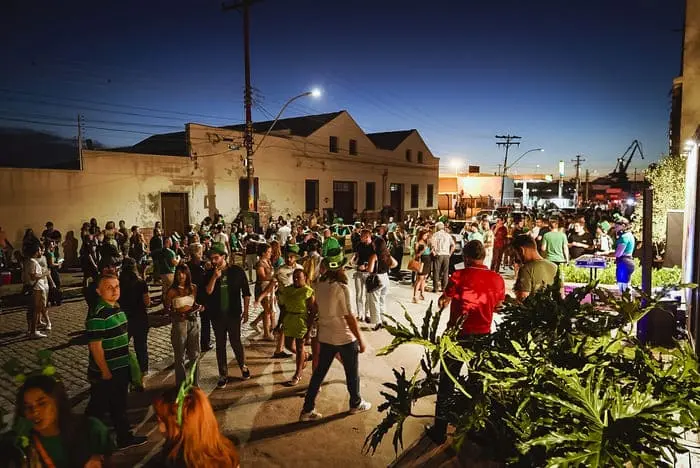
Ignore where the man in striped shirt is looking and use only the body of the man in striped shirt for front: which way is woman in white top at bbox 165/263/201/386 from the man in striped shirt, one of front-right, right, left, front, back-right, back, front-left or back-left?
left

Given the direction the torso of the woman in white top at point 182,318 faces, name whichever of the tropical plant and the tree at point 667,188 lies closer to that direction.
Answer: the tropical plant

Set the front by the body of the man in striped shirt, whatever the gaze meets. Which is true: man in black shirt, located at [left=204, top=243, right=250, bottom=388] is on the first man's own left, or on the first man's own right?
on the first man's own left

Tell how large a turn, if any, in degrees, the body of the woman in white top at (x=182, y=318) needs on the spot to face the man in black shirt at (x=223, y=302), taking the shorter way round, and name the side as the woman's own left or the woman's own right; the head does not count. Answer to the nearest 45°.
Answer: approximately 135° to the woman's own left

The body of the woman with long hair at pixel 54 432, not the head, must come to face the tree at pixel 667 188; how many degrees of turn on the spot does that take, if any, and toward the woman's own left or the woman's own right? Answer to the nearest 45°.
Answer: approximately 135° to the woman's own left

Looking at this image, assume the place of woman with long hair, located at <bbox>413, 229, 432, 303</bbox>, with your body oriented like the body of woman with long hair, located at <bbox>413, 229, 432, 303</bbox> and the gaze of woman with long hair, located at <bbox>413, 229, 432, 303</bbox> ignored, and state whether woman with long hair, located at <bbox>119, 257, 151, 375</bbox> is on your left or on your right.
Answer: on your right
